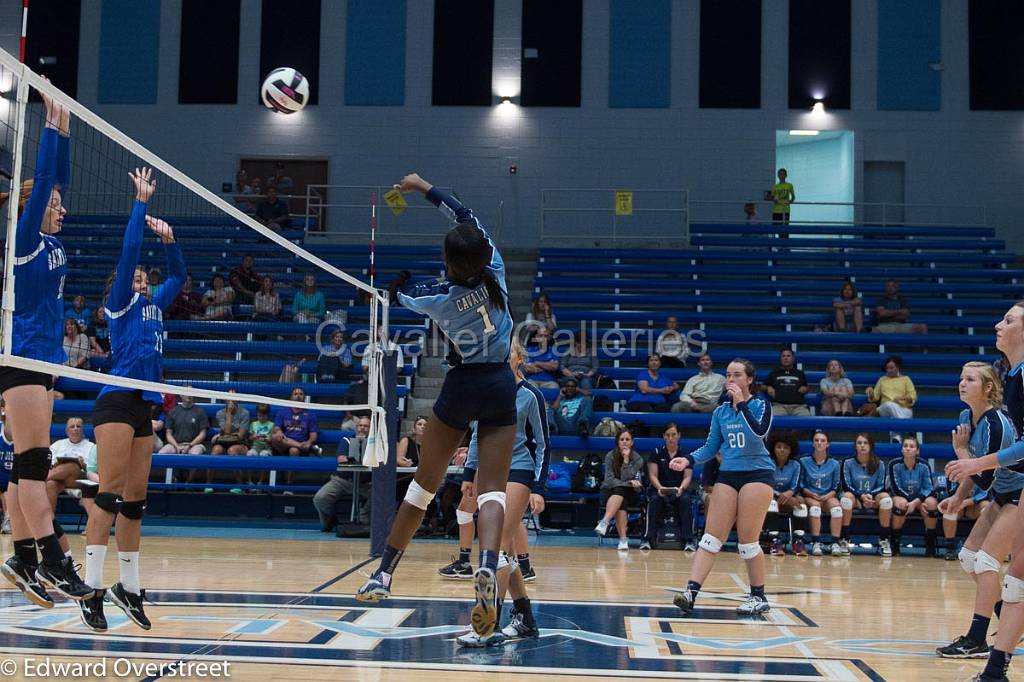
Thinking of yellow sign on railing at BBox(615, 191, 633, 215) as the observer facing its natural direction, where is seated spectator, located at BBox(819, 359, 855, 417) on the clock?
The seated spectator is roughly at 11 o'clock from the yellow sign on railing.

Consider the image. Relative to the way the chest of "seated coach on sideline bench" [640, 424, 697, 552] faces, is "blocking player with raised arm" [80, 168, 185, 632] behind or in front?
in front

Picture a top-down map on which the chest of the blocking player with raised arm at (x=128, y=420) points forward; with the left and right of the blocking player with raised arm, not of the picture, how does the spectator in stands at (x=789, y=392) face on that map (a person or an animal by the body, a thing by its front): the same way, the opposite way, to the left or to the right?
to the right

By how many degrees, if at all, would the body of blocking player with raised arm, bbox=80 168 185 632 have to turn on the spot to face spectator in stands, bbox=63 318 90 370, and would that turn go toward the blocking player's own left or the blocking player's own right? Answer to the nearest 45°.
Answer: approximately 135° to the blocking player's own left

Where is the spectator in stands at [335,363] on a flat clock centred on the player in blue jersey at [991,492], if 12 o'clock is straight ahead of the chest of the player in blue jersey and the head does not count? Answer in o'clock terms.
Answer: The spectator in stands is roughly at 1 o'clock from the player in blue jersey.

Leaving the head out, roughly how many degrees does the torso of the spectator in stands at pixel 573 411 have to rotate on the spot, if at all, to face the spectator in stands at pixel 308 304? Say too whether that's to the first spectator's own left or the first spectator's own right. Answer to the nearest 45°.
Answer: approximately 90° to the first spectator's own right

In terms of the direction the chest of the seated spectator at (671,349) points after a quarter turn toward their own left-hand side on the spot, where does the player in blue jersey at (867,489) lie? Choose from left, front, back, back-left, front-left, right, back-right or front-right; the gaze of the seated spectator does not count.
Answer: front-right

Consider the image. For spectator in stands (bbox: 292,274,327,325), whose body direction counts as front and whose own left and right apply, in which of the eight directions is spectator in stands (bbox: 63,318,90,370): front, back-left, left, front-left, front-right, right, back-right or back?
front-right
